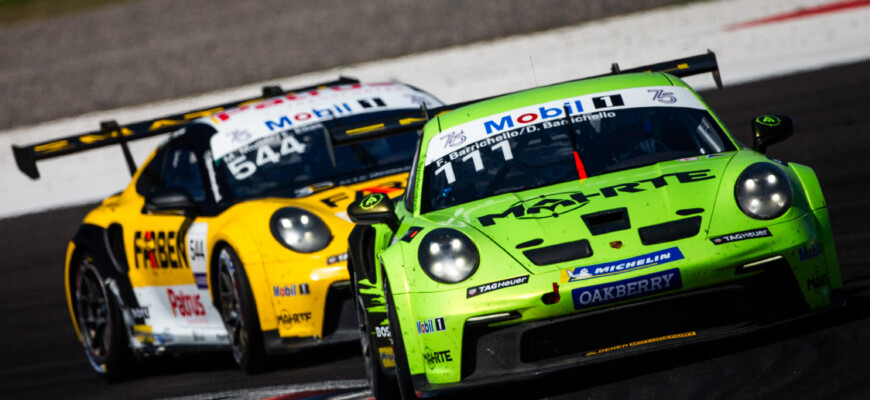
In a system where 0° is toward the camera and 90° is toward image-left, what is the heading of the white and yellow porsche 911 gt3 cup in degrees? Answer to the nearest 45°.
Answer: approximately 315°

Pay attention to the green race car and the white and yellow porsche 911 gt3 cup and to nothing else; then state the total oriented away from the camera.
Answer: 0

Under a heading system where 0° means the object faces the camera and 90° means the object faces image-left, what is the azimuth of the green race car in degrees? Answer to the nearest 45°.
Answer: approximately 0°

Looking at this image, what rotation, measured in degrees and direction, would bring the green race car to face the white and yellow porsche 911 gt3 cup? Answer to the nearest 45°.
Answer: approximately 135° to its right

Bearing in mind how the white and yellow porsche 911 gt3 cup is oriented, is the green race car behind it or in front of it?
in front
